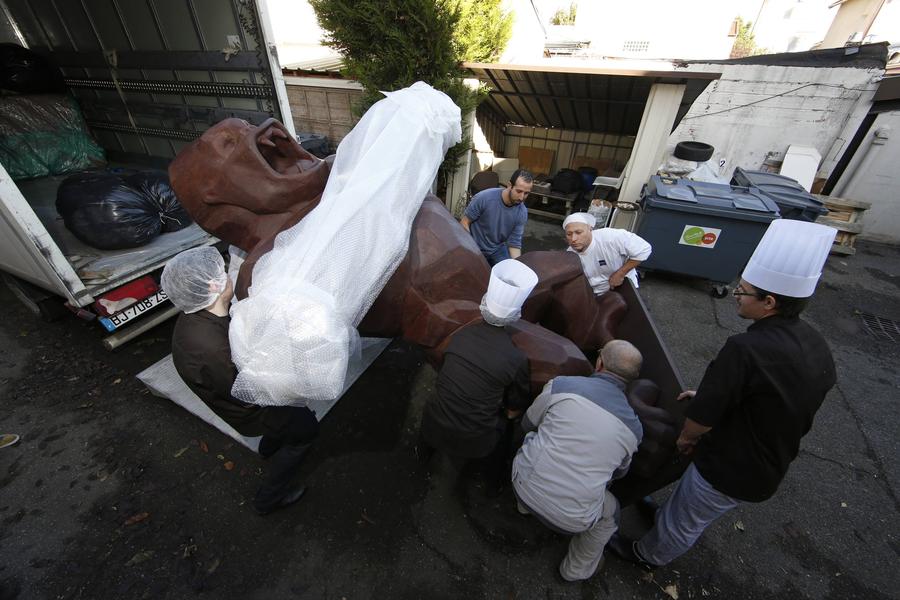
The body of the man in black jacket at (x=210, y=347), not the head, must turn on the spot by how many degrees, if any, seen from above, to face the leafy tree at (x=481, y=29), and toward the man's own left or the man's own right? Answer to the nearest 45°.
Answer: approximately 45° to the man's own left

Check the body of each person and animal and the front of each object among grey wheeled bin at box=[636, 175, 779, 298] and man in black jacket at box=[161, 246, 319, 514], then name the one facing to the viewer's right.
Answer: the man in black jacket

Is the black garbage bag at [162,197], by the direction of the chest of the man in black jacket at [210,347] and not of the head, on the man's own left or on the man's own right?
on the man's own left

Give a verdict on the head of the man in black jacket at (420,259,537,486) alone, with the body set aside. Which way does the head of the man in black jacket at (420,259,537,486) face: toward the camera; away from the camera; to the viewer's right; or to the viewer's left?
away from the camera

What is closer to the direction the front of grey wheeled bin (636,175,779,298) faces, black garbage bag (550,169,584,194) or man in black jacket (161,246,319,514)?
the man in black jacket

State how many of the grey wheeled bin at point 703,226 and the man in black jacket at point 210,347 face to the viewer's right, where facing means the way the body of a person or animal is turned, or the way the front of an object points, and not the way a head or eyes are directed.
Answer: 1

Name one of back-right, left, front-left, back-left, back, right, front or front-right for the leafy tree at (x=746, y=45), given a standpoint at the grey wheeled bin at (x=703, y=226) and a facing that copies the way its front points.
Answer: back

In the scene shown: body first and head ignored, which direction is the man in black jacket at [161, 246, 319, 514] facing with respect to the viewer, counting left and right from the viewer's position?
facing to the right of the viewer

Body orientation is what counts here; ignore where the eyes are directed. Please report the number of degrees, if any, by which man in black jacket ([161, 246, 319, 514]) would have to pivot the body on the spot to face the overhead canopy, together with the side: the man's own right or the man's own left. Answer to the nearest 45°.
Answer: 0° — they already face it

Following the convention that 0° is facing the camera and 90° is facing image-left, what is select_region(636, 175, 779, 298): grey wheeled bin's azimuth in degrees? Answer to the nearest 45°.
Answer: approximately 0°
